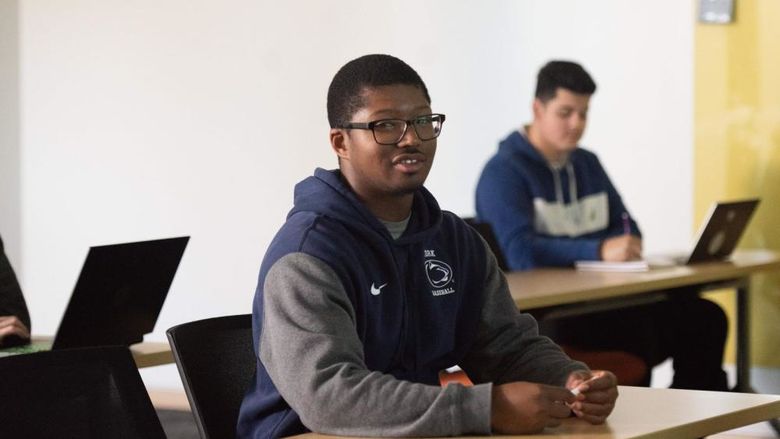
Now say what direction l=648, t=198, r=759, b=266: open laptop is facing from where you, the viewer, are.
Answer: facing away from the viewer and to the left of the viewer

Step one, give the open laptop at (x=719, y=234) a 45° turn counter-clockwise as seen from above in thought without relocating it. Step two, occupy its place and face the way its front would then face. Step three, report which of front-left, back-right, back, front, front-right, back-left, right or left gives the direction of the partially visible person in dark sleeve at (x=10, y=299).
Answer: front-left

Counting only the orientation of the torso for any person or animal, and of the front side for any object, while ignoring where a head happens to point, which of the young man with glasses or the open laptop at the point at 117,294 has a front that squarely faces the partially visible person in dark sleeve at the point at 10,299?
the open laptop

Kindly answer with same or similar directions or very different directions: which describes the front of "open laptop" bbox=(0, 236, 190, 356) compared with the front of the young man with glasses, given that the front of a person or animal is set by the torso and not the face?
very different directions

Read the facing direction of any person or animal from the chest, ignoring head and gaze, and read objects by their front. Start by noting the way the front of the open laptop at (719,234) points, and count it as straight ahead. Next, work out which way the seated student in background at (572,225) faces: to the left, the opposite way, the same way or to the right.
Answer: the opposite way

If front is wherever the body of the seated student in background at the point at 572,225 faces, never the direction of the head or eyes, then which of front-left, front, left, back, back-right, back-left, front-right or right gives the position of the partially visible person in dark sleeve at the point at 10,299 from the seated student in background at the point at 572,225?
right

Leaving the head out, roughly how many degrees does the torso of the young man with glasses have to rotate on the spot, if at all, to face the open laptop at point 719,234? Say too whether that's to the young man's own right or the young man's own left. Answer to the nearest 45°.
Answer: approximately 90° to the young man's own left

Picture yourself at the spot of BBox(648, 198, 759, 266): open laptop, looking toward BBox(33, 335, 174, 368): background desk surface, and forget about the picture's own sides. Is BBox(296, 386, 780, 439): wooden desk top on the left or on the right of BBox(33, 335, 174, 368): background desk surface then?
left

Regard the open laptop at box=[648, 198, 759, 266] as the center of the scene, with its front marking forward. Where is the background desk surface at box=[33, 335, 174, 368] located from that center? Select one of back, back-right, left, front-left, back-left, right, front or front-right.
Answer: left

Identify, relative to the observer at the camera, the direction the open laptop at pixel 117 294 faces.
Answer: facing away from the viewer and to the left of the viewer

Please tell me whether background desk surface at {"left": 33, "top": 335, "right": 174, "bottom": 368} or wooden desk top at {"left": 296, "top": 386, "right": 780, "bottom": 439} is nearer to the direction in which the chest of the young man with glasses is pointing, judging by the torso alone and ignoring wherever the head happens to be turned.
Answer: the wooden desk top

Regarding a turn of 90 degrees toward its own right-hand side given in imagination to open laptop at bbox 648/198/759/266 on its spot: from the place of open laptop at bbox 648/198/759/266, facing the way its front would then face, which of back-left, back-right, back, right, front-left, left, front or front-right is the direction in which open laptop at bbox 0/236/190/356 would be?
back

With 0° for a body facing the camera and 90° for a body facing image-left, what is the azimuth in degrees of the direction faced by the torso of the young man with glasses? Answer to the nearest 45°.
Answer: approximately 315°

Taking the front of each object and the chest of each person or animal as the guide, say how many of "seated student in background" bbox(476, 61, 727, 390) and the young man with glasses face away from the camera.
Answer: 0
